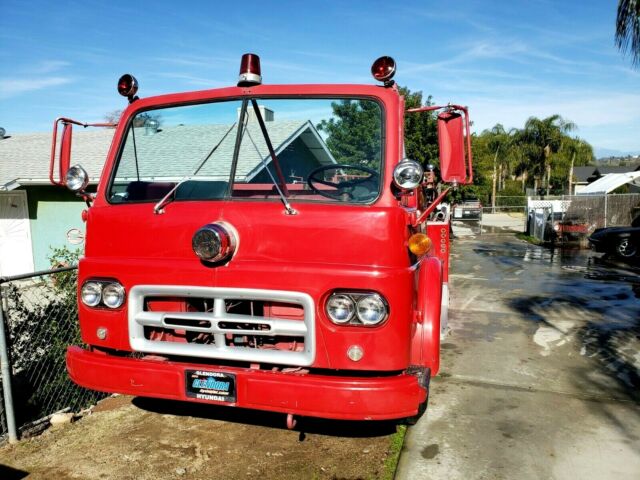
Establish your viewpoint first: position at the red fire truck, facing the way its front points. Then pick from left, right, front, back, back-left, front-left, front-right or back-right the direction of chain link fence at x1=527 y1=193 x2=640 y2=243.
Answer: back-left

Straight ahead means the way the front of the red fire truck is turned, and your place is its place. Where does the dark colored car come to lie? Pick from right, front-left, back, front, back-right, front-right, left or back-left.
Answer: back-left

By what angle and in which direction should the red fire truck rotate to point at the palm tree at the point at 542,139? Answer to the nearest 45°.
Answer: approximately 135° to its left

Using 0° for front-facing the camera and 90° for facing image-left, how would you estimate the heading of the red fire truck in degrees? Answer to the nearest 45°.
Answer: approximately 0°

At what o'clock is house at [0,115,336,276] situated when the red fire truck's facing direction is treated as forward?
The house is roughly at 5 o'clock from the red fire truck.

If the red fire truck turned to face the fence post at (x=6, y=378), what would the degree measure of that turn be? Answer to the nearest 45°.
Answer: approximately 90° to its right

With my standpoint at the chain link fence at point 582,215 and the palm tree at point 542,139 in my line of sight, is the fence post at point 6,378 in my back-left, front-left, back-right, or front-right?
back-left

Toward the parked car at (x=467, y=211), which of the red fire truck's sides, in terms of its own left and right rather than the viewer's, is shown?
back
